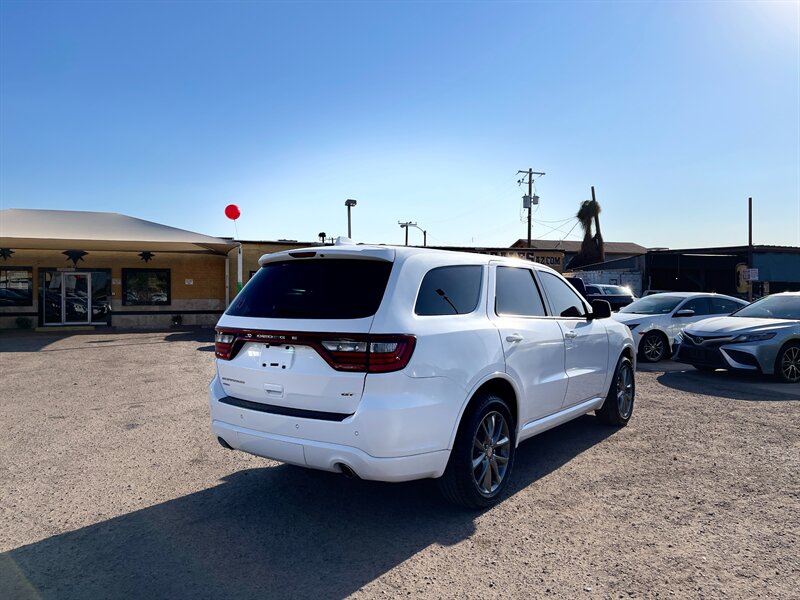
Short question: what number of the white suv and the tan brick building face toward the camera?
1

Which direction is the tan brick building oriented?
toward the camera

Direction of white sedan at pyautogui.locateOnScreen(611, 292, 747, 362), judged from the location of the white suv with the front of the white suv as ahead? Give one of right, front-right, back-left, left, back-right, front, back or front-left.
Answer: front

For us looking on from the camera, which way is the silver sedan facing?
facing the viewer and to the left of the viewer

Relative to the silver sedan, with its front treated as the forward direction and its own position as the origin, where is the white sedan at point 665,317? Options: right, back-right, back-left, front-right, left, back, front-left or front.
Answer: right

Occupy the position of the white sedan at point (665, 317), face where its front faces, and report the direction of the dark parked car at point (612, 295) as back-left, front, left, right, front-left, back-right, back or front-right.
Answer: back-right

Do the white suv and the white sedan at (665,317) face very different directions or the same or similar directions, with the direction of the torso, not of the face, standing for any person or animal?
very different directions

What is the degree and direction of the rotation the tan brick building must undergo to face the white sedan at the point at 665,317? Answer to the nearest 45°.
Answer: approximately 45° to its left

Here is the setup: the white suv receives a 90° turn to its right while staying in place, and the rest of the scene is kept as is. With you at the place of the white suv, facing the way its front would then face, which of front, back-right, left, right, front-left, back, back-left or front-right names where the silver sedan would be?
left

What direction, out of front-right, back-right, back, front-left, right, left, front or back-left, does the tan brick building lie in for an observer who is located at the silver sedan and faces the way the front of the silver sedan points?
front-right

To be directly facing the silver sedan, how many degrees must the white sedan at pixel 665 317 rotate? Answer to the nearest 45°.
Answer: approximately 90° to its left

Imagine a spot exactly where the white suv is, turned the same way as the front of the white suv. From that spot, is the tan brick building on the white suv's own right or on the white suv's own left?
on the white suv's own left

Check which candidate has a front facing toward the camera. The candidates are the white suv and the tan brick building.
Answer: the tan brick building

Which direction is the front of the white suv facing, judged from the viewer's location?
facing away from the viewer and to the right of the viewer

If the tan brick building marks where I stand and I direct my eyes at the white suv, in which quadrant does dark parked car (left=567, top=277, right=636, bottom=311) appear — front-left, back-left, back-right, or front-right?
front-left

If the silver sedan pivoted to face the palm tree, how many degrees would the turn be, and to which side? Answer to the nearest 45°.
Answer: approximately 135° to its right

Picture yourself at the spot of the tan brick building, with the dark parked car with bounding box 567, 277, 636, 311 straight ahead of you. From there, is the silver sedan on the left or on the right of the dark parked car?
right

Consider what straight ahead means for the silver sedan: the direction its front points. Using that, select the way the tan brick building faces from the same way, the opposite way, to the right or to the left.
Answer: to the left
